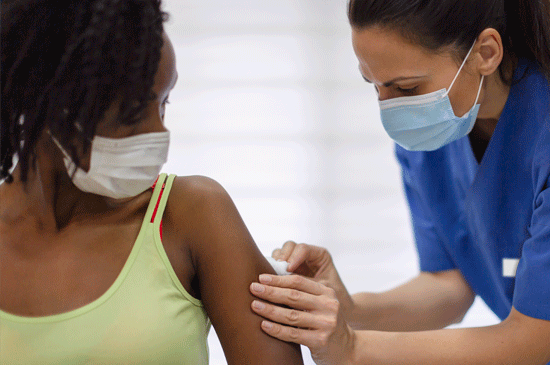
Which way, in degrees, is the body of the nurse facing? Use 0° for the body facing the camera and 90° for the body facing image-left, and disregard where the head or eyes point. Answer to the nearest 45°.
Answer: approximately 45°

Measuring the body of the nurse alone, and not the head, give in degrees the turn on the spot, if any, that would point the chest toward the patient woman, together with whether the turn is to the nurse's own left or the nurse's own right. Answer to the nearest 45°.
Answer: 0° — they already face them

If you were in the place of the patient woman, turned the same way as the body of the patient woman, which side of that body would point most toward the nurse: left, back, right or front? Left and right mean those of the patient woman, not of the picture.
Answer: left

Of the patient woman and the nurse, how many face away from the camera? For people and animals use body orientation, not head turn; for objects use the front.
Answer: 0

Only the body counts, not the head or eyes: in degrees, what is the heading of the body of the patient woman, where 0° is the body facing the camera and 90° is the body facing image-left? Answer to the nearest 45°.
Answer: approximately 0°
